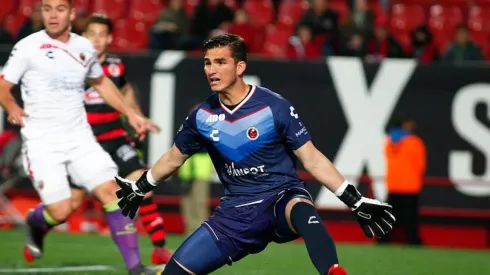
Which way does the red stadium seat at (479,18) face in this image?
toward the camera

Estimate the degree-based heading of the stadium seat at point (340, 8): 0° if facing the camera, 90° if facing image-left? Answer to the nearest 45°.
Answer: approximately 0°

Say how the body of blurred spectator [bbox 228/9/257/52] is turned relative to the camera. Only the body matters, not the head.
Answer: toward the camera

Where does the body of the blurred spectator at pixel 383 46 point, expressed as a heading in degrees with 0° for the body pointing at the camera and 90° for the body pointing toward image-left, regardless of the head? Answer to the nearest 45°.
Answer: approximately 0°

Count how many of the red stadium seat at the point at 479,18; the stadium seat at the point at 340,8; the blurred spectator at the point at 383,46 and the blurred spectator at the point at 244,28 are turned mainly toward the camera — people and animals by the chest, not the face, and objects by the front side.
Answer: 4

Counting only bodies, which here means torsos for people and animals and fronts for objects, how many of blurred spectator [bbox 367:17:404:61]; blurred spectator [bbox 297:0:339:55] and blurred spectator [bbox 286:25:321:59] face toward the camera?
3

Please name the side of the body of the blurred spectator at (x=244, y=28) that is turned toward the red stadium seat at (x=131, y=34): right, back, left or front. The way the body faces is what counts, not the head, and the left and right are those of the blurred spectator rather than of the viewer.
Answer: right

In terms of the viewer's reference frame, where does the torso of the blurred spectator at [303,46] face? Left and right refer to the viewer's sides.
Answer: facing the viewer
